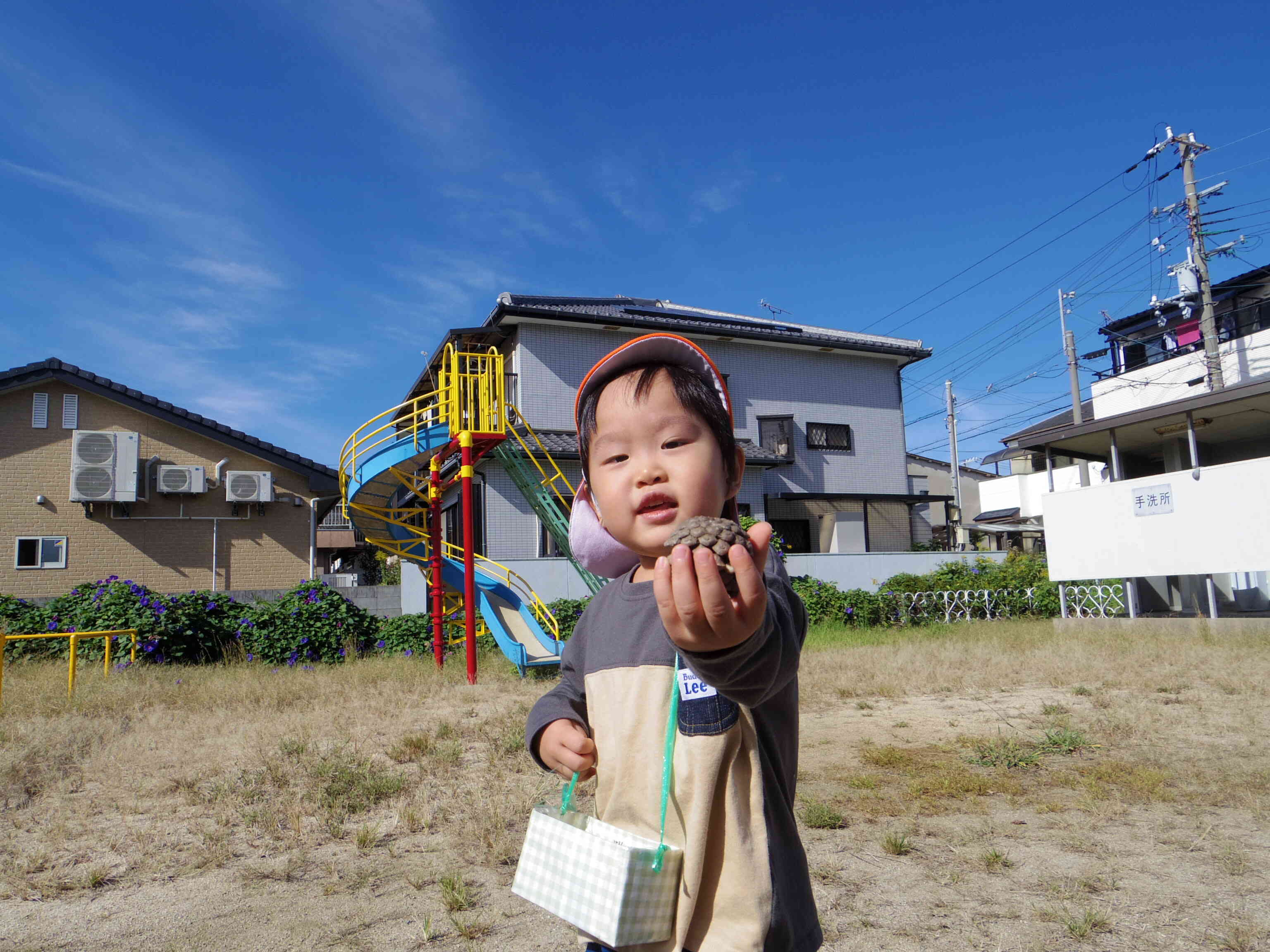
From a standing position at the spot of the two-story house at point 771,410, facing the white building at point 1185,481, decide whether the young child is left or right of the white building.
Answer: right

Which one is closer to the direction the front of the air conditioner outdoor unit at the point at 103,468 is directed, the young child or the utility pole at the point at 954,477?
the young child

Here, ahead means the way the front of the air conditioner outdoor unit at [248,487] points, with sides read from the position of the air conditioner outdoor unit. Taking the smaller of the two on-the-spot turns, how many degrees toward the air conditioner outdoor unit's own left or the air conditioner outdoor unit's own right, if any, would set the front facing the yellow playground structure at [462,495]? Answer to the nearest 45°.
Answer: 0° — it already faces it

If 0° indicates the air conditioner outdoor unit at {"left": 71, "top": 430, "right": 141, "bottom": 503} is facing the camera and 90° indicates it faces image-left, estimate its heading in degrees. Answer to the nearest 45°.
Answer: approximately 0°

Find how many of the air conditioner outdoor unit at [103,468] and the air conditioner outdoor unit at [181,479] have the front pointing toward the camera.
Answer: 2

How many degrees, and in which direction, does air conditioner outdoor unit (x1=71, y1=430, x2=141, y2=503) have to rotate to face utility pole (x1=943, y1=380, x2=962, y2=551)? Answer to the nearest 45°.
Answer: approximately 90° to its left

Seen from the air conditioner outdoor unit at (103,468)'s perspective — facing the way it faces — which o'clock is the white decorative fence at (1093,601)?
The white decorative fence is roughly at 10 o'clock from the air conditioner outdoor unit.
